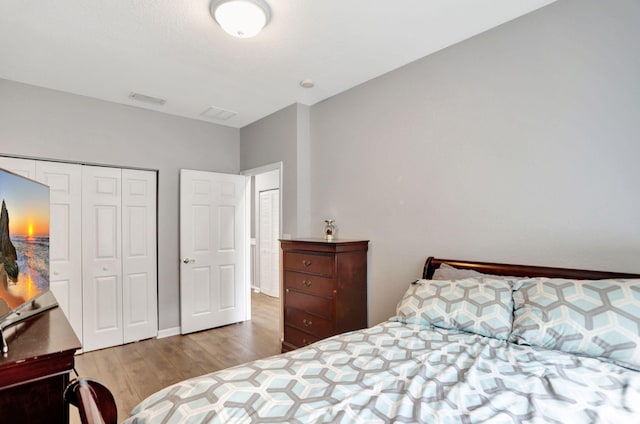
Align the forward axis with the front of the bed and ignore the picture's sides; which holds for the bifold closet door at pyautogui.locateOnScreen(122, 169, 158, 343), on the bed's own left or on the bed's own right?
on the bed's own right

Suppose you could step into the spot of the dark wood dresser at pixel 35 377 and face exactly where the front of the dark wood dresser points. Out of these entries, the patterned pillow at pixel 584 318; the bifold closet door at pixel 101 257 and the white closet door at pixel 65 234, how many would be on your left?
2

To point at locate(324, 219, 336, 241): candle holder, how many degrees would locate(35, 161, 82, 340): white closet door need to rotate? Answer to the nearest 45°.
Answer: approximately 45° to its left

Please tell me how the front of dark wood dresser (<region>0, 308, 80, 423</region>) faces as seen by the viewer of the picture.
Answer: facing to the right of the viewer

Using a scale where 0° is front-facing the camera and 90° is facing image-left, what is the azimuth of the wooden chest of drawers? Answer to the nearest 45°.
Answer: approximately 45°

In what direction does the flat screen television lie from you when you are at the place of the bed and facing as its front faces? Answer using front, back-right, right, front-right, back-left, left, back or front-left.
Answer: front-right

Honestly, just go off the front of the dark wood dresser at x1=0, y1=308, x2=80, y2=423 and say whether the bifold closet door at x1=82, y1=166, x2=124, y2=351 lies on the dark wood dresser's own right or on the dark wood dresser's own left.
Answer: on the dark wood dresser's own left

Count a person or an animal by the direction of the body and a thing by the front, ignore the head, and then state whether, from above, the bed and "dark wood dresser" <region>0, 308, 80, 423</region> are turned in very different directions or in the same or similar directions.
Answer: very different directions

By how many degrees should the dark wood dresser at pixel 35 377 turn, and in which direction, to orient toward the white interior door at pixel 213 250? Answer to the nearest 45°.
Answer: approximately 45° to its left
